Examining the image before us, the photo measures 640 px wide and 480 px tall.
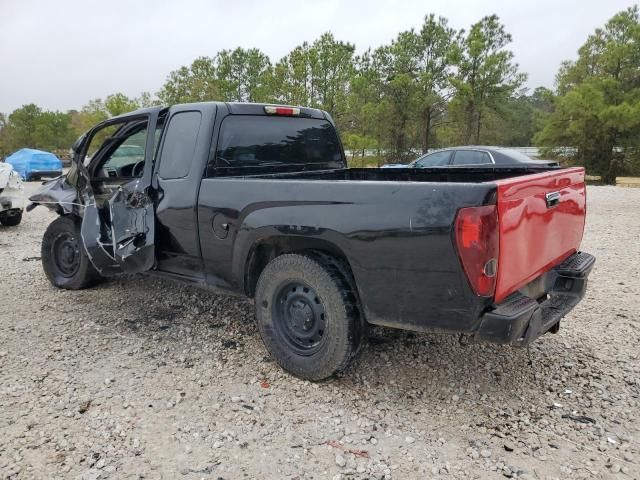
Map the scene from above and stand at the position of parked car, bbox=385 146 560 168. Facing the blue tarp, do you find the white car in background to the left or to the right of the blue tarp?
left

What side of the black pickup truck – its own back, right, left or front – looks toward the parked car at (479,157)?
right

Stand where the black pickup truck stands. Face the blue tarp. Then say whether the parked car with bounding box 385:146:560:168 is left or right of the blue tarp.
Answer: right

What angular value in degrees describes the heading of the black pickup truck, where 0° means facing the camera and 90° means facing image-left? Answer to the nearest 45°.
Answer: approximately 135°

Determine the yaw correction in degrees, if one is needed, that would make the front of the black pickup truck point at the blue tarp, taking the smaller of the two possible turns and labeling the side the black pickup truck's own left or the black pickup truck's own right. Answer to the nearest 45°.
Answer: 0° — it already faces it
